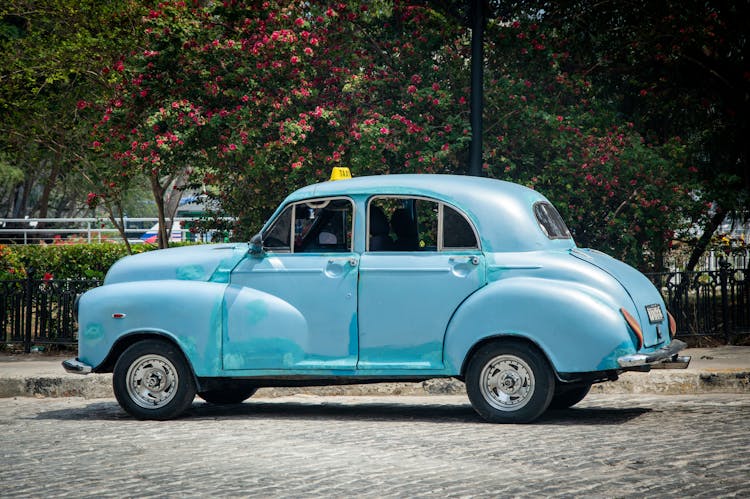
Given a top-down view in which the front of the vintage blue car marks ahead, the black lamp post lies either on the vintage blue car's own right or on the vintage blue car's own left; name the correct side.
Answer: on the vintage blue car's own right

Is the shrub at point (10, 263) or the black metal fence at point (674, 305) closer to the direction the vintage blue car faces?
the shrub

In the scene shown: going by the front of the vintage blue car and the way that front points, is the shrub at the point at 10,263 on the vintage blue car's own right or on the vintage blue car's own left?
on the vintage blue car's own right

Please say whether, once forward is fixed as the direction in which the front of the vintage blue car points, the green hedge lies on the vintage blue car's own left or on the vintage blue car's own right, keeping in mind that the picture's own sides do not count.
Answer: on the vintage blue car's own right

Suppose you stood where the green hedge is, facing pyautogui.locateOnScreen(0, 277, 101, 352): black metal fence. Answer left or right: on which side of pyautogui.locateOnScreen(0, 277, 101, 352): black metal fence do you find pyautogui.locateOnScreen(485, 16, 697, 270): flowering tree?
left

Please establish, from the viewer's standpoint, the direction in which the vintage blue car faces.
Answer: facing to the left of the viewer

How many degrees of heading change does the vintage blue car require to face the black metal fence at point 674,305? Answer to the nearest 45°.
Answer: approximately 135° to its right

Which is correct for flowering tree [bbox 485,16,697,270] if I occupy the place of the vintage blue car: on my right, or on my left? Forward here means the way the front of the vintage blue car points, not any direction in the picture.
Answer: on my right

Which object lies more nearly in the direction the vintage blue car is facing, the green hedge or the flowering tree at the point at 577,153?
the green hedge
